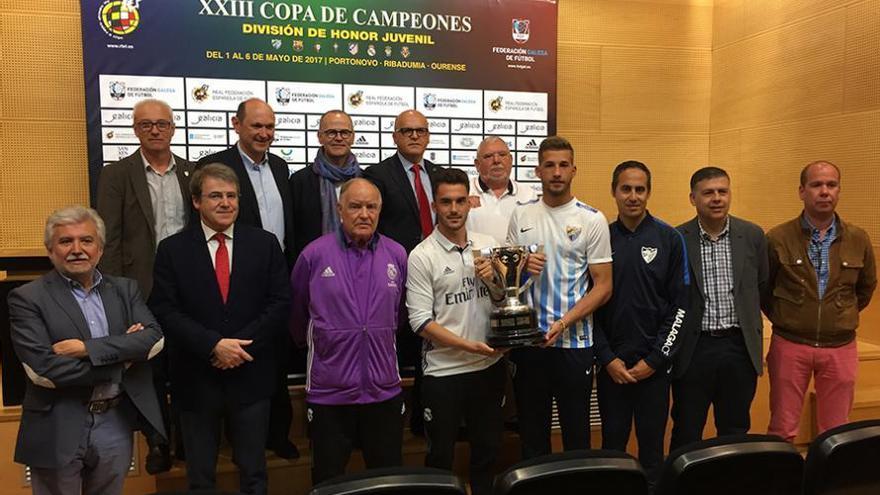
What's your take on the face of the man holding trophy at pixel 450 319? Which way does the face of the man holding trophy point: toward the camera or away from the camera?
toward the camera

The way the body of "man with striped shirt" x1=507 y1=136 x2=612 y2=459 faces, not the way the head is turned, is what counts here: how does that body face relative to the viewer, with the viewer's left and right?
facing the viewer

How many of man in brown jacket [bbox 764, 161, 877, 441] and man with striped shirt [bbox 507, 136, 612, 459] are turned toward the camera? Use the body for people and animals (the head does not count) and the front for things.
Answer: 2

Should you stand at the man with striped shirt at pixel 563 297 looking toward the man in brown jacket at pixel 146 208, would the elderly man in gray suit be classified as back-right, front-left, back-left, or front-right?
front-left

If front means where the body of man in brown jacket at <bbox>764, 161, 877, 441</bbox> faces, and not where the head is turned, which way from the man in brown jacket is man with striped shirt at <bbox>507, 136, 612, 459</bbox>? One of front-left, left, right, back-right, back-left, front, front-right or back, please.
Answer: front-right

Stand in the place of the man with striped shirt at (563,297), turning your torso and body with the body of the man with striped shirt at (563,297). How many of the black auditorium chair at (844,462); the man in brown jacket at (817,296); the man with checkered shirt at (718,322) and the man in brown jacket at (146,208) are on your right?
1

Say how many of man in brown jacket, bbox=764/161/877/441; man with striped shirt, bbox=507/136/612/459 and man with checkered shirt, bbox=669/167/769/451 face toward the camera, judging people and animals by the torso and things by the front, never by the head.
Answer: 3

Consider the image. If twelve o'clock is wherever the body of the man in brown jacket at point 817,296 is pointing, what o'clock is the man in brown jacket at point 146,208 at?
the man in brown jacket at point 146,208 is roughly at 2 o'clock from the man in brown jacket at point 817,296.

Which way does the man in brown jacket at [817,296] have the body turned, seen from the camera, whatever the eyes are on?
toward the camera

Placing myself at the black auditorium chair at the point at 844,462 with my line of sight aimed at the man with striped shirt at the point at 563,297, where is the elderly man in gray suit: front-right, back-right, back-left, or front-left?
front-left

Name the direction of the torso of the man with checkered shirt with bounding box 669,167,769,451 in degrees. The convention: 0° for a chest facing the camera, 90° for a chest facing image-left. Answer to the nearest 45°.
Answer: approximately 0°

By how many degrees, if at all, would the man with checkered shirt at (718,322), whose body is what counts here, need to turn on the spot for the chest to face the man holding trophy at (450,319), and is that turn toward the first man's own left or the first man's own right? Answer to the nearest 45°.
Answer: approximately 45° to the first man's own right

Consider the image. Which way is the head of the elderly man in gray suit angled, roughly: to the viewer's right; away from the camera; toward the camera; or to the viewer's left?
toward the camera

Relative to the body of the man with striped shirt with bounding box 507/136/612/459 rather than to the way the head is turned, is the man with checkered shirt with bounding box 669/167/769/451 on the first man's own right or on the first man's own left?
on the first man's own left

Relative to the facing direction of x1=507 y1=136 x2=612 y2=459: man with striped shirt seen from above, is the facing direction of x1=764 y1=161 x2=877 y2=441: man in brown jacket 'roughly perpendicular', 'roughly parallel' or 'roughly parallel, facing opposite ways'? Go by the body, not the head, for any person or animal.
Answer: roughly parallel

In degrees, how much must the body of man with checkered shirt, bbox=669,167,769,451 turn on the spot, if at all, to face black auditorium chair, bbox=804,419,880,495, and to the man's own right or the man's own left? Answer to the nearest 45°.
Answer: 0° — they already face it

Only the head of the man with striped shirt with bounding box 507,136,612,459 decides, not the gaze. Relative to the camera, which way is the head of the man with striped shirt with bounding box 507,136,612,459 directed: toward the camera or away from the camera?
toward the camera
